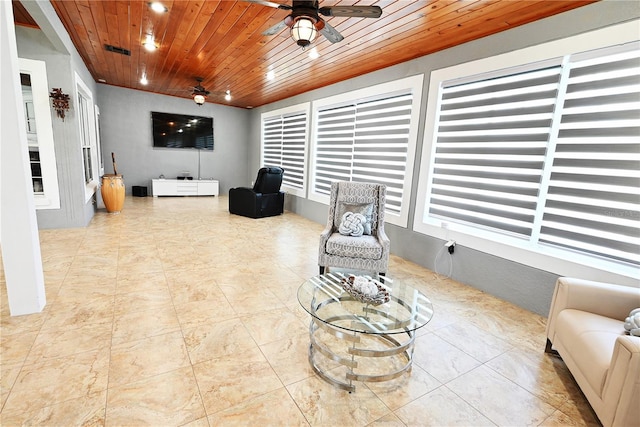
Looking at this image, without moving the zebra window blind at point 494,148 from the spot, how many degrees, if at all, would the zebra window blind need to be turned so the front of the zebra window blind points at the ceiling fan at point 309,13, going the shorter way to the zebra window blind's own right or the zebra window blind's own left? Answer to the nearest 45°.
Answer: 0° — it already faces it

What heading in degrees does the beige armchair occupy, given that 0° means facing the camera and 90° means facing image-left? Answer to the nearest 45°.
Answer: approximately 45°

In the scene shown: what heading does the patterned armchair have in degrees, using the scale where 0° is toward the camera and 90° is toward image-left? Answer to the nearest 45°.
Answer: approximately 0°

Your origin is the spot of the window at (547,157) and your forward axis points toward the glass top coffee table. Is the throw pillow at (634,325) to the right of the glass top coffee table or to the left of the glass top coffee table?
left

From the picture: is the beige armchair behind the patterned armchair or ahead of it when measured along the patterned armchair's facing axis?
ahead

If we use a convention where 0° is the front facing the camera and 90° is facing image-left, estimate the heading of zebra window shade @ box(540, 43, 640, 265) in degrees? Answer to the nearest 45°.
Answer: approximately 45°

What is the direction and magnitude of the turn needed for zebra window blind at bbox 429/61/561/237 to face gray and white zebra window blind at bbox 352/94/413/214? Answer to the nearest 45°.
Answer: approximately 90° to its right

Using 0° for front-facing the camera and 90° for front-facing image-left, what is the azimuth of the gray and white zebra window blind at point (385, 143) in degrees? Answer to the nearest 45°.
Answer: approximately 45°

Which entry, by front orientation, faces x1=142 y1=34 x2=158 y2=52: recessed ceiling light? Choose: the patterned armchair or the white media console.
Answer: the white media console

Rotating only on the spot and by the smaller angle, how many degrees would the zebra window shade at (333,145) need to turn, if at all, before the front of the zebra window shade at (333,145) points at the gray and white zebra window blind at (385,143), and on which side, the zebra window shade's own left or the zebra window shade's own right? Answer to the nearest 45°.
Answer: approximately 90° to the zebra window shade's own left
